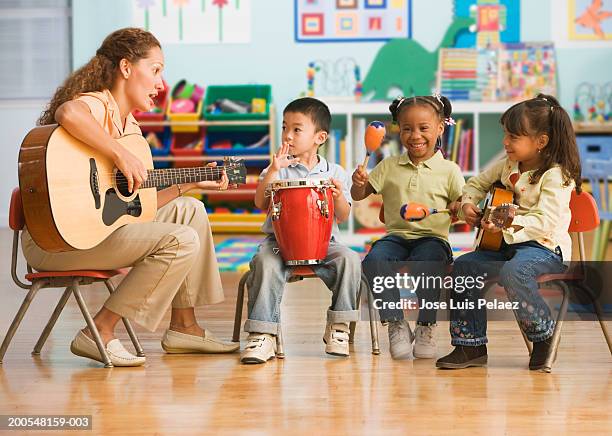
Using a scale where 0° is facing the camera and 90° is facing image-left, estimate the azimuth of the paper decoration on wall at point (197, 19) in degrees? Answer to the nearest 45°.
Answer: approximately 0°

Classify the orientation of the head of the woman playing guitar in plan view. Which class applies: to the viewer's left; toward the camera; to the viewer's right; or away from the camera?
to the viewer's right

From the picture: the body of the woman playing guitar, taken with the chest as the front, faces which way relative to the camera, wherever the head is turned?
to the viewer's right
